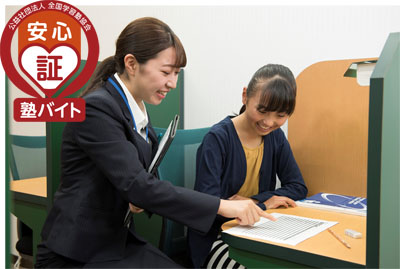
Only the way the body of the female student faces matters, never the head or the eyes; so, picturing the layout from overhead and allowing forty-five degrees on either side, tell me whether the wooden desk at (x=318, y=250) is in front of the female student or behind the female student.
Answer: in front
